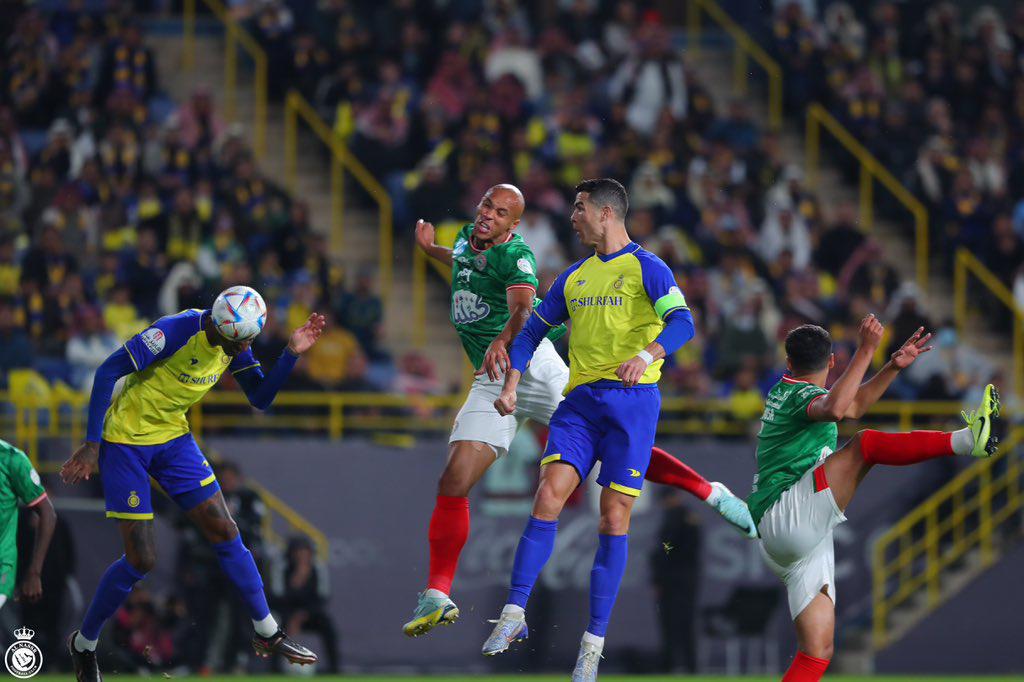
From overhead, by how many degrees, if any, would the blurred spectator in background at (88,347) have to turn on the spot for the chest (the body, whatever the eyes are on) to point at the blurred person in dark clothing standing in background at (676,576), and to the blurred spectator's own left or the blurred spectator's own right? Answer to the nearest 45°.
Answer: approximately 90° to the blurred spectator's own left

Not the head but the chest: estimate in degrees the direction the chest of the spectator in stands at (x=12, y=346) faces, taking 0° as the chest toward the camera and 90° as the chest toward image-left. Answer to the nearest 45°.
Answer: approximately 0°

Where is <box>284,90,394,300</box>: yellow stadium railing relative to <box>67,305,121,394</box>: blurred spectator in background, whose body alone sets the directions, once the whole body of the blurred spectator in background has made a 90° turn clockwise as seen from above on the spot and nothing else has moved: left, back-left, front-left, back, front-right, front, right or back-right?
back-right

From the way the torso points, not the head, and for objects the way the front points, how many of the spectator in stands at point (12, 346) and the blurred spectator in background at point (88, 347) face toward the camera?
2

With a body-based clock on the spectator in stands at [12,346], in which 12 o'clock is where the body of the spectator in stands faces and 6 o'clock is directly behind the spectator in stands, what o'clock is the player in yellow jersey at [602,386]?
The player in yellow jersey is roughly at 11 o'clock from the spectator in stands.

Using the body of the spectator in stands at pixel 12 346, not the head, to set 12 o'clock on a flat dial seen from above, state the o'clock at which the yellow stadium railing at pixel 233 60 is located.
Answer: The yellow stadium railing is roughly at 7 o'clock from the spectator in stands.
